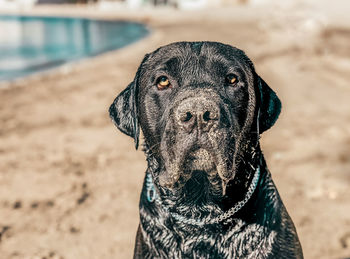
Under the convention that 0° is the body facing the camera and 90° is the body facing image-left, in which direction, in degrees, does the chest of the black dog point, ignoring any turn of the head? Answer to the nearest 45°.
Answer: approximately 0°
